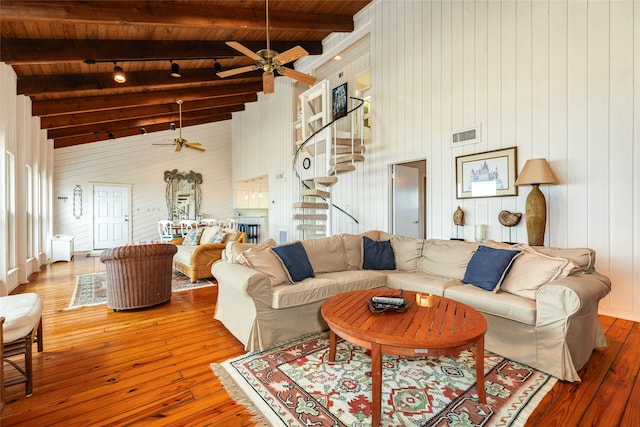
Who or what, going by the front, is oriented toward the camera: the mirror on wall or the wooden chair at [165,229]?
the mirror on wall

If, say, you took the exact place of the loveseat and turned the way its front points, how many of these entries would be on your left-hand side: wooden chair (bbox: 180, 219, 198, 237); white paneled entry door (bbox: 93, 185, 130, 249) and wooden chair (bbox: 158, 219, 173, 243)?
0

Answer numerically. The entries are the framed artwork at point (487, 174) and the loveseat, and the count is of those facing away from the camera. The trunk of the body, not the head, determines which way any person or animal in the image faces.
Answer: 0

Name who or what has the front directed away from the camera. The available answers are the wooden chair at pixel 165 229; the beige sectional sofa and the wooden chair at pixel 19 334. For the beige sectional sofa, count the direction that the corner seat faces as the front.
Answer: the wooden chair at pixel 165 229

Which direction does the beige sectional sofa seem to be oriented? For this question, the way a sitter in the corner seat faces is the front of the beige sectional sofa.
toward the camera

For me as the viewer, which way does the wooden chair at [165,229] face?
facing away from the viewer

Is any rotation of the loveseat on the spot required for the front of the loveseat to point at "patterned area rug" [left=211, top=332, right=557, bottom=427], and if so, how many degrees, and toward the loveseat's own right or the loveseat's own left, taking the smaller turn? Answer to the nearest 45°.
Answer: approximately 45° to the loveseat's own left

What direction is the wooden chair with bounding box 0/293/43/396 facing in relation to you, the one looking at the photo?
facing to the right of the viewer

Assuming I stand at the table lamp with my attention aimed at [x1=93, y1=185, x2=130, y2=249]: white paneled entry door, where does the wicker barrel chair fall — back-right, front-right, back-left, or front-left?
front-left

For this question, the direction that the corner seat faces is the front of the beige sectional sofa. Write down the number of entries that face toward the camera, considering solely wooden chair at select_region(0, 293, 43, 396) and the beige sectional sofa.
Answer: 1

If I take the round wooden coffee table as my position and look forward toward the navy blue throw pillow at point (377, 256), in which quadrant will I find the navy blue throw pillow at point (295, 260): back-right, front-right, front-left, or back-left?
front-left

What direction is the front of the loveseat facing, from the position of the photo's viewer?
facing the viewer and to the left of the viewer

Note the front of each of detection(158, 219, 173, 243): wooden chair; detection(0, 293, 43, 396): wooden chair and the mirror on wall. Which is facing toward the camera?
the mirror on wall

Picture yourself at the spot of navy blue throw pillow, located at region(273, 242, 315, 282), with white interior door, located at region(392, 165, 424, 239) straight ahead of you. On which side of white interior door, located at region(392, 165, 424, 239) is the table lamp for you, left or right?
right

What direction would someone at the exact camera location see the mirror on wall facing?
facing the viewer
